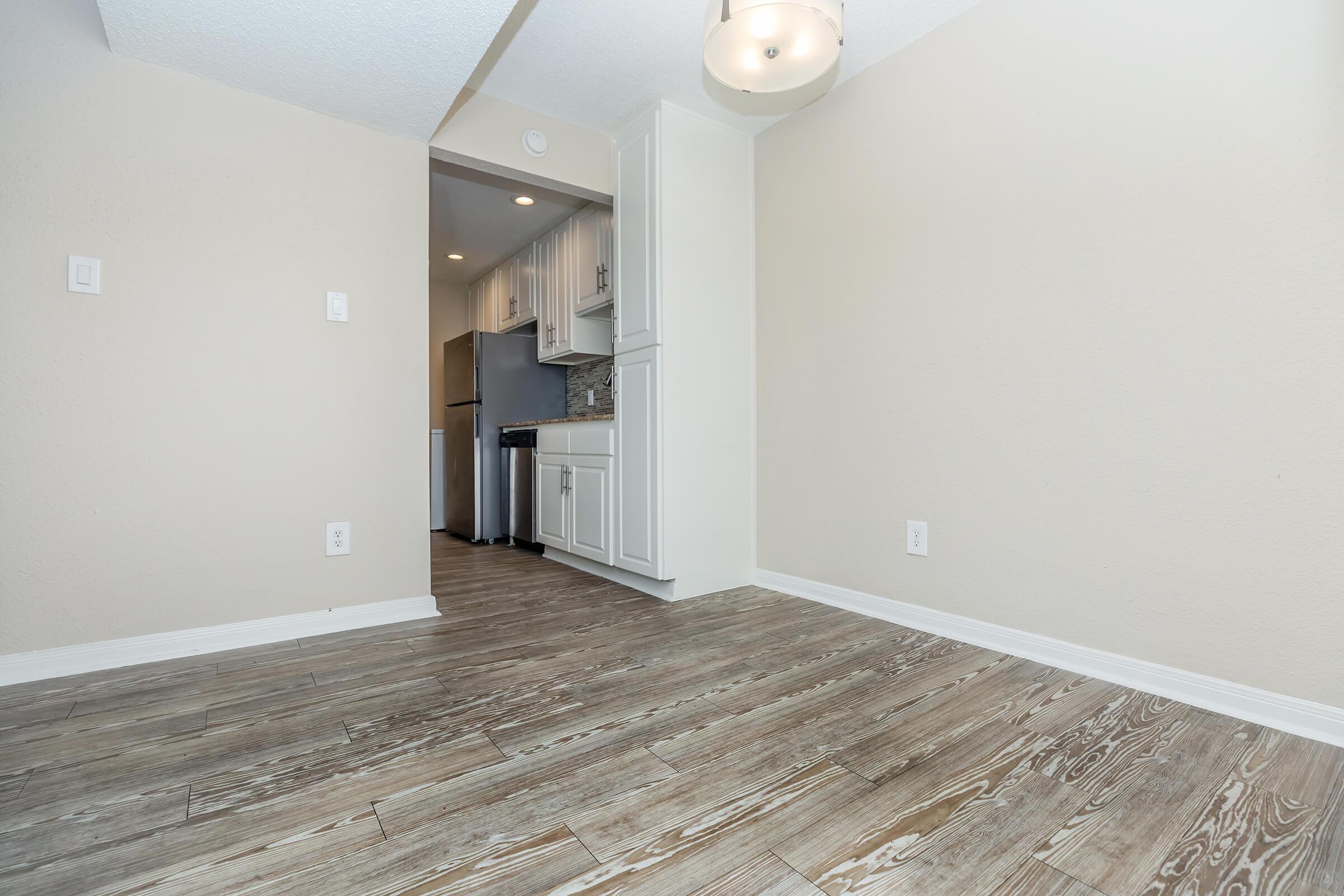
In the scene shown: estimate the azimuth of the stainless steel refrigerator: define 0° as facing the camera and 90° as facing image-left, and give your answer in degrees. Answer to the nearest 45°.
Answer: approximately 45°

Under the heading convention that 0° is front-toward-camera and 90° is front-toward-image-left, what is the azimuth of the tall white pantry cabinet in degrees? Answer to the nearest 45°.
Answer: approximately 45°

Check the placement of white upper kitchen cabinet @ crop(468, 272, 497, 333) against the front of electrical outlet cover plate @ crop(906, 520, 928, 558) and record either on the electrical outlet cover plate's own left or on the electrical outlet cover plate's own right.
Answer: on the electrical outlet cover plate's own right

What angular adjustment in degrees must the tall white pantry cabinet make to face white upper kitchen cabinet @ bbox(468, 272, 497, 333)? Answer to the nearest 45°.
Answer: approximately 90° to its right

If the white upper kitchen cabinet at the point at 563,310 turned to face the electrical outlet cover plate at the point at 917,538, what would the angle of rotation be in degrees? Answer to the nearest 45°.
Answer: approximately 90° to its left

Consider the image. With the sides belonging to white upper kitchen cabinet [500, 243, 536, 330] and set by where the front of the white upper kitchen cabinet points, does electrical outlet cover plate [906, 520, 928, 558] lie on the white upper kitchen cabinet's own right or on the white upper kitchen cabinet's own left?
on the white upper kitchen cabinet's own left

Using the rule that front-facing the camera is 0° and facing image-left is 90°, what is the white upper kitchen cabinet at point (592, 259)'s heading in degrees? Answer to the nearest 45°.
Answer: approximately 45°

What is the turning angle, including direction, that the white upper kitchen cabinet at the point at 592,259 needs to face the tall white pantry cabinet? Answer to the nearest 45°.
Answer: approximately 90° to its left

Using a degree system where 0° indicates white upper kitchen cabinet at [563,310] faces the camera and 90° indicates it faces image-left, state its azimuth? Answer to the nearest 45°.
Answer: approximately 45°

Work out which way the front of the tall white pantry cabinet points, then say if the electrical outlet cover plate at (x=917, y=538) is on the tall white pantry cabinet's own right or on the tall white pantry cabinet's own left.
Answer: on the tall white pantry cabinet's own left
